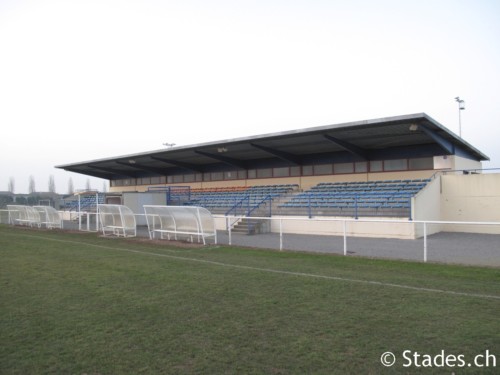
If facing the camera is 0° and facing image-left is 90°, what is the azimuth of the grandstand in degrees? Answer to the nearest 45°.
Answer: approximately 45°
